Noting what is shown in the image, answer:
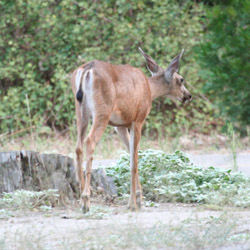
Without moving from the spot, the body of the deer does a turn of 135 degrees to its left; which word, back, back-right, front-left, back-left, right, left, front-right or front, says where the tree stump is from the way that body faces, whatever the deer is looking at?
front

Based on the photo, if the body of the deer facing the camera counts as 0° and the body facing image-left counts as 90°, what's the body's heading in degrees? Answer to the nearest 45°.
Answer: approximately 225°

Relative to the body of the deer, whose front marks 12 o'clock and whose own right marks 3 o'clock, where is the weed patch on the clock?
The weed patch is roughly at 12 o'clock from the deer.
